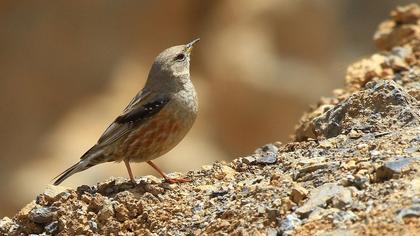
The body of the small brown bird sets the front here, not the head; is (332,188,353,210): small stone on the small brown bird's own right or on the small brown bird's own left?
on the small brown bird's own right

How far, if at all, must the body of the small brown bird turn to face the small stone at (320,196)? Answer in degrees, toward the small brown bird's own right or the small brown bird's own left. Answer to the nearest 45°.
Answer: approximately 45° to the small brown bird's own right

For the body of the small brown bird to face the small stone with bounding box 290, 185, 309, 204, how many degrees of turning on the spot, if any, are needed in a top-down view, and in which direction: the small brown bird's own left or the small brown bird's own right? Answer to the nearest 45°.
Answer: approximately 45° to the small brown bird's own right

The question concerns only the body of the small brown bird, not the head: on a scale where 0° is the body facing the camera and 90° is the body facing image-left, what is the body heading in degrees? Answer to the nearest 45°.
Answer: approximately 270°
